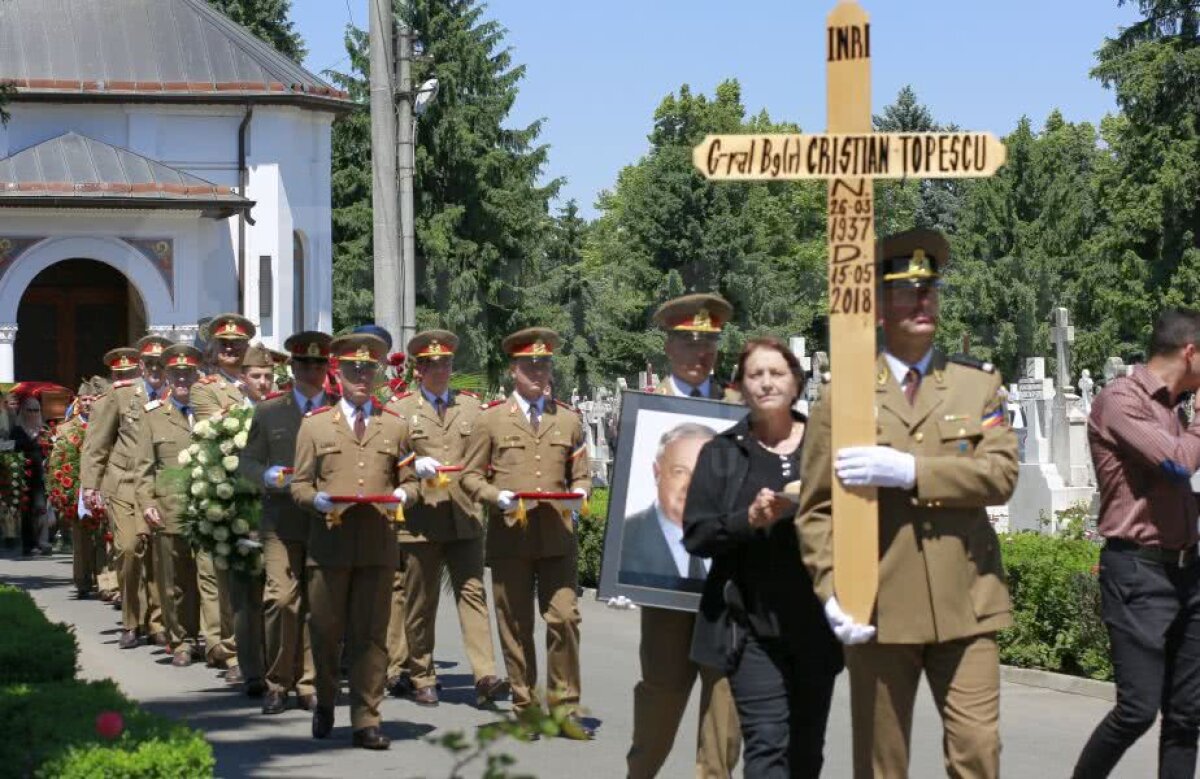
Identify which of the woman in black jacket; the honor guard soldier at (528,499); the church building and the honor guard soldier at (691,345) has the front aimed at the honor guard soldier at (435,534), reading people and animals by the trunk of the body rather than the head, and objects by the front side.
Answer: the church building

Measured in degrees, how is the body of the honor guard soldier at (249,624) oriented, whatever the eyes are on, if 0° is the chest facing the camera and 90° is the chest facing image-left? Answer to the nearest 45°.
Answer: approximately 315°

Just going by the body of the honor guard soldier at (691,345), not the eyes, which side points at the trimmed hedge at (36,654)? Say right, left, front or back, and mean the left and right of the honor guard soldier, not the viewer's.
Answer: right

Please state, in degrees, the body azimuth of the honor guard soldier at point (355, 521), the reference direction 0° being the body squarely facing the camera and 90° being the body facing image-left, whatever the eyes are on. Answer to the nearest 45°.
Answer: approximately 0°

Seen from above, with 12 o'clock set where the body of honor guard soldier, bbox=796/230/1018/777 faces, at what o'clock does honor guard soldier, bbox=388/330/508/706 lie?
honor guard soldier, bbox=388/330/508/706 is roughly at 5 o'clock from honor guard soldier, bbox=796/230/1018/777.

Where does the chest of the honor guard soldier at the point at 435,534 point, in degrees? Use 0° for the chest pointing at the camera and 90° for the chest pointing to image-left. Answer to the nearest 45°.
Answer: approximately 0°

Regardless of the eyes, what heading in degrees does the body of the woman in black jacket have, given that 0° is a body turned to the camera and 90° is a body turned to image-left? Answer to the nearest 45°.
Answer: approximately 315°

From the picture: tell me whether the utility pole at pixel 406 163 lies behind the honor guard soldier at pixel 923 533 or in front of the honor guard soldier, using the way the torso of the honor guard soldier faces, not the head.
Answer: behind
